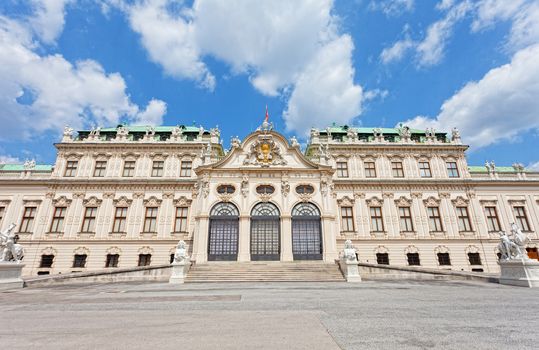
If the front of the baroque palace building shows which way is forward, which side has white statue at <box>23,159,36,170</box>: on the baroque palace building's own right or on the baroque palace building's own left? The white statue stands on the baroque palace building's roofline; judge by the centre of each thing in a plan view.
on the baroque palace building's own right

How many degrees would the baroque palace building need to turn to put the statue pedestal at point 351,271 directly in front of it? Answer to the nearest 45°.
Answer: approximately 45° to its left

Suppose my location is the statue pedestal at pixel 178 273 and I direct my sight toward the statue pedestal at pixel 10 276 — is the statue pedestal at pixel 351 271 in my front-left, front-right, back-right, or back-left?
back-left

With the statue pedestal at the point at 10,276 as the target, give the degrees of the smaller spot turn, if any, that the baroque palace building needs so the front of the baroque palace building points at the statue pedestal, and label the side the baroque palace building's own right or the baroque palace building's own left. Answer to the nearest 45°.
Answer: approximately 45° to the baroque palace building's own right

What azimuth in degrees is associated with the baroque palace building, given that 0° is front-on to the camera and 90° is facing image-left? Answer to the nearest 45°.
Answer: approximately 0°

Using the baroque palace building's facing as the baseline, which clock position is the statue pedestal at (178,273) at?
The statue pedestal is roughly at 1 o'clock from the baroque palace building.

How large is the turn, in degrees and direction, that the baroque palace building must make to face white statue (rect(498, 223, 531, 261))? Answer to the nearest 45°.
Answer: approximately 45° to its left
